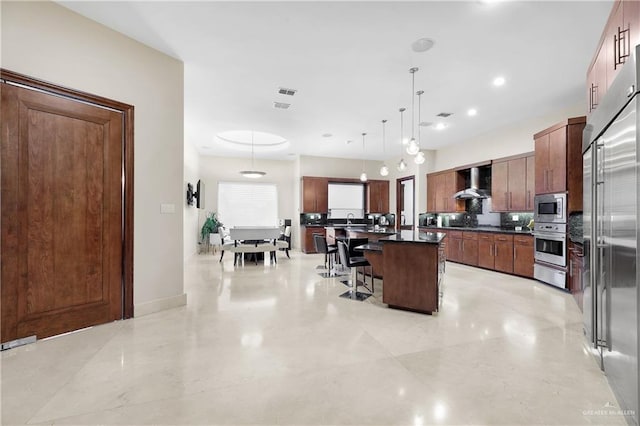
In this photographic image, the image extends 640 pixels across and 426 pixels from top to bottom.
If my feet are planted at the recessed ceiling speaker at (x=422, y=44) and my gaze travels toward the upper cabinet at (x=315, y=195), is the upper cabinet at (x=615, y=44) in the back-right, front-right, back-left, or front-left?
back-right

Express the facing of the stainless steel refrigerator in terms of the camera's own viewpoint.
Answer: facing to the left of the viewer

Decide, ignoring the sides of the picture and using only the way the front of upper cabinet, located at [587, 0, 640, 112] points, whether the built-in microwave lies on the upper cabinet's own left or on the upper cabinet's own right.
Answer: on the upper cabinet's own right

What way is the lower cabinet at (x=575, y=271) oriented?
to the viewer's left

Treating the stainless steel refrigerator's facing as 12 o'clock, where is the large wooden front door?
The large wooden front door is roughly at 11 o'clock from the stainless steel refrigerator.

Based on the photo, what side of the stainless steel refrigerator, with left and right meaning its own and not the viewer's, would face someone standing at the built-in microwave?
right

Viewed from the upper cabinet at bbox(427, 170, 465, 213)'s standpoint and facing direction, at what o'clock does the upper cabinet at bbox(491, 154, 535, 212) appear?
the upper cabinet at bbox(491, 154, 535, 212) is roughly at 9 o'clock from the upper cabinet at bbox(427, 170, 465, 213).

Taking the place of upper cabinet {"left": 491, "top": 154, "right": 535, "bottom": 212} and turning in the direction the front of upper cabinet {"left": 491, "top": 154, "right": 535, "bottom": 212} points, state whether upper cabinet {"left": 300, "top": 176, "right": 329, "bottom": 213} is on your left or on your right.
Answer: on your right

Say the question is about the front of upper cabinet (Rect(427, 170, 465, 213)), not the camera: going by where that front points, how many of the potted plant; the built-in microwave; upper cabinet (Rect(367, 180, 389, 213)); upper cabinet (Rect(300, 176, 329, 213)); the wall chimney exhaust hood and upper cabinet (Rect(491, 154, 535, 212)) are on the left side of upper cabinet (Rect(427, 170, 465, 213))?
3

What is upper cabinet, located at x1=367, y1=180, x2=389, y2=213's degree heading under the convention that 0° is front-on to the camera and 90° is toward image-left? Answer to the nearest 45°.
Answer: approximately 0°
